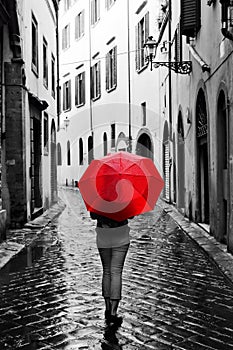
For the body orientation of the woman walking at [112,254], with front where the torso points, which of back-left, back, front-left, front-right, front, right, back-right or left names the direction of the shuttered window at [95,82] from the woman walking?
front

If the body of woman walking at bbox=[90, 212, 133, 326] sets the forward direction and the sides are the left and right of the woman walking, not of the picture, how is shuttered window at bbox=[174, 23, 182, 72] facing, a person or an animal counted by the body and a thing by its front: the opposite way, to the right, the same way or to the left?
to the left

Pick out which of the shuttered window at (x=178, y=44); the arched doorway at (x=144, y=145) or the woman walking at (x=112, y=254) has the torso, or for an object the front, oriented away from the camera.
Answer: the woman walking

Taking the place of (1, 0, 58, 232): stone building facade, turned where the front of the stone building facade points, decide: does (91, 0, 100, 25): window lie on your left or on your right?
on your left

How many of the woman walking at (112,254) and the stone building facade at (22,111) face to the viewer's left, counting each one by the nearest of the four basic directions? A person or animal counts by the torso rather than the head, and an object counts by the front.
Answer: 0

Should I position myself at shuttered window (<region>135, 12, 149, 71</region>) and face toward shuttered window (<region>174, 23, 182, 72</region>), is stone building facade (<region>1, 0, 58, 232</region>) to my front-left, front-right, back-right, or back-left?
front-right

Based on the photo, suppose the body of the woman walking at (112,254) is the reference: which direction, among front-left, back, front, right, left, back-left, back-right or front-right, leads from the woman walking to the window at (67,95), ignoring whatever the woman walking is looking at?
front

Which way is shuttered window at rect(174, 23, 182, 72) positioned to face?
to the viewer's left

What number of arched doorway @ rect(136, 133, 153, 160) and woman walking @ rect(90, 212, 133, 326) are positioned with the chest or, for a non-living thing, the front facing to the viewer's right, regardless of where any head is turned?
0

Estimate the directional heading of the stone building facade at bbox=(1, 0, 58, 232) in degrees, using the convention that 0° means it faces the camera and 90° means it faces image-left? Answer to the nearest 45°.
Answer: approximately 270°

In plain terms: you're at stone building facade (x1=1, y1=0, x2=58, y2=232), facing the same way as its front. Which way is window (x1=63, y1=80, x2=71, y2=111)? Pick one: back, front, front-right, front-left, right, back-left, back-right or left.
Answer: left

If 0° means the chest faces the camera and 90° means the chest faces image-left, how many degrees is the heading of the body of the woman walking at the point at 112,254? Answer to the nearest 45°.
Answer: approximately 180°

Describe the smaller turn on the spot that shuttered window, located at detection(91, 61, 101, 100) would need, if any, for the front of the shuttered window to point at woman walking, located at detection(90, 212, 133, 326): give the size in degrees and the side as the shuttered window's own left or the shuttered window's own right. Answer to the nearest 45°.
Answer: approximately 45° to the shuttered window's own left
